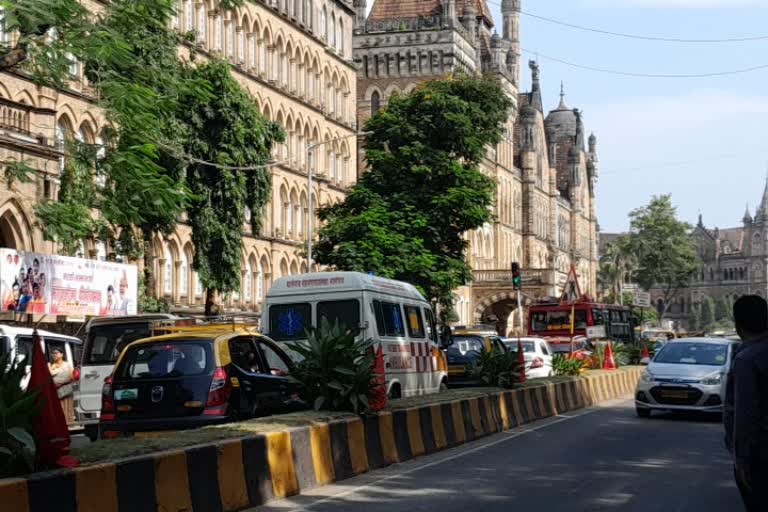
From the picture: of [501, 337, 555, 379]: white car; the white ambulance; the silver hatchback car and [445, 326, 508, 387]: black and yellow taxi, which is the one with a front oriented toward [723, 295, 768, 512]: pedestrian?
the silver hatchback car

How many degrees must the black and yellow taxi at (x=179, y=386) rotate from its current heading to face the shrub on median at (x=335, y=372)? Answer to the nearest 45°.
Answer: approximately 45° to its right

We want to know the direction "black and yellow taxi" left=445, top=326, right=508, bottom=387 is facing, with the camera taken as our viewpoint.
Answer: facing away from the viewer and to the right of the viewer

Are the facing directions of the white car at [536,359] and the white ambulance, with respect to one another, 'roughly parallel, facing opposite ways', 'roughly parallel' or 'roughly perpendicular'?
roughly parallel

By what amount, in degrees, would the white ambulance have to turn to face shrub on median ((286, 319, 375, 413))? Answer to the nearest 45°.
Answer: approximately 135° to its right

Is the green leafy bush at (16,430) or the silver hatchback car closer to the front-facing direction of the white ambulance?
the silver hatchback car

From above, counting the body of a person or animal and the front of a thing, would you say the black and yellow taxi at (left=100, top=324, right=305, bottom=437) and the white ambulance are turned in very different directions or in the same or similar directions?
same or similar directions

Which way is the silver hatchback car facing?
toward the camera

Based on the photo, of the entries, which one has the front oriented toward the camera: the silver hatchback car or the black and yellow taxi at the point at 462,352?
the silver hatchback car

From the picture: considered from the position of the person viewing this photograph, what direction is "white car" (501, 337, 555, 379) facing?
facing away from the viewer and to the right of the viewer

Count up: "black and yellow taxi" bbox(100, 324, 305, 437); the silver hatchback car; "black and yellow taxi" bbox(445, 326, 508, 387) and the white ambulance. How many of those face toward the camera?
1

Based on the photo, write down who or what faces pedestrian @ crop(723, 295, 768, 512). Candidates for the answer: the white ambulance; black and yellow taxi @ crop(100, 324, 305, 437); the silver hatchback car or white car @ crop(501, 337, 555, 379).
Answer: the silver hatchback car

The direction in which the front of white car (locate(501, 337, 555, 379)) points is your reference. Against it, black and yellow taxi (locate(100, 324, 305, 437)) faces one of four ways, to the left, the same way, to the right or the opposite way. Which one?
the same way
